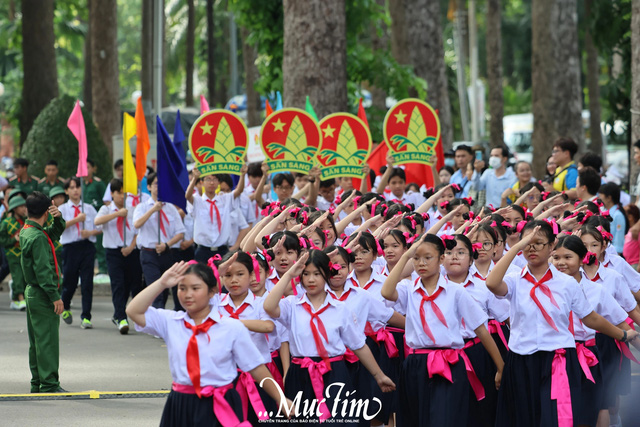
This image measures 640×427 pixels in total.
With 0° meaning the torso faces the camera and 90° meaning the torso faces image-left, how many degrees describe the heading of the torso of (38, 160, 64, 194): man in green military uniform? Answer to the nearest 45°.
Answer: approximately 0°

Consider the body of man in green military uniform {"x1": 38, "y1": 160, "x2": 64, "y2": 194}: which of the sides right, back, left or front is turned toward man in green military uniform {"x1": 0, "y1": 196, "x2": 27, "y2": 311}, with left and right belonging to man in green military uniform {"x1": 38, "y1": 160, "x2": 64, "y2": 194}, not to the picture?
front

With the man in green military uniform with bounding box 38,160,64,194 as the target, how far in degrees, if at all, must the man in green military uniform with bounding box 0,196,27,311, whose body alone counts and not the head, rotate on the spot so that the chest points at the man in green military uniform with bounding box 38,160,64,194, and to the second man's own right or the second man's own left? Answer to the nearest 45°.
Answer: approximately 135° to the second man's own left

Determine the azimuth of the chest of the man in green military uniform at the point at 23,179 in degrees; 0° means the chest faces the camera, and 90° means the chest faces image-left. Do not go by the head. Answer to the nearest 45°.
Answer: approximately 0°

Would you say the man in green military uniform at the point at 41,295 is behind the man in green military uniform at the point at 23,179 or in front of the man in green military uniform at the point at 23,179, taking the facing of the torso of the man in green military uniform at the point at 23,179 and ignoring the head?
in front

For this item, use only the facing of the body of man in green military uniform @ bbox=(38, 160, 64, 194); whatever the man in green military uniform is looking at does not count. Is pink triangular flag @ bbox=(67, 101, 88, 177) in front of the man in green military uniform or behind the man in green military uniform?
in front

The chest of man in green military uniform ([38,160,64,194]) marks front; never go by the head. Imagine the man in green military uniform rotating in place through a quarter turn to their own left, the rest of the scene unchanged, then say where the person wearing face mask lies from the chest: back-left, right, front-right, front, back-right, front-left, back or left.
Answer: front-right

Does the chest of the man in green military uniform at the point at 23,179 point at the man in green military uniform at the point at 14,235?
yes

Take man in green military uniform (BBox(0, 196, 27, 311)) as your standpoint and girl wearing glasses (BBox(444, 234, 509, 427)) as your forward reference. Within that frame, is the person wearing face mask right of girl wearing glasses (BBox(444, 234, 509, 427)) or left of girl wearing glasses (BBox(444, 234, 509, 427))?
left

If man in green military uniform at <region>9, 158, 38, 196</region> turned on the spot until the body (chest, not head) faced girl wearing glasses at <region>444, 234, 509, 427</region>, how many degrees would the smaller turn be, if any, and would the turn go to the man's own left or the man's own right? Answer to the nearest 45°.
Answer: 0° — they already face them
